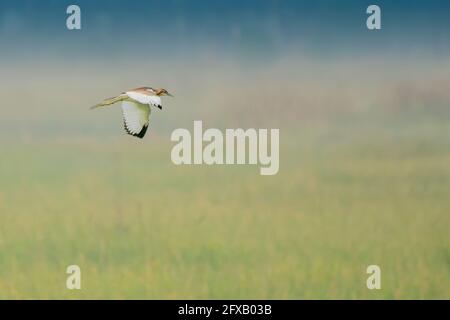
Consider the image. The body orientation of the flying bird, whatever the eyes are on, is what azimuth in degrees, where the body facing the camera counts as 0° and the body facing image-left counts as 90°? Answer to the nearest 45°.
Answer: approximately 270°
